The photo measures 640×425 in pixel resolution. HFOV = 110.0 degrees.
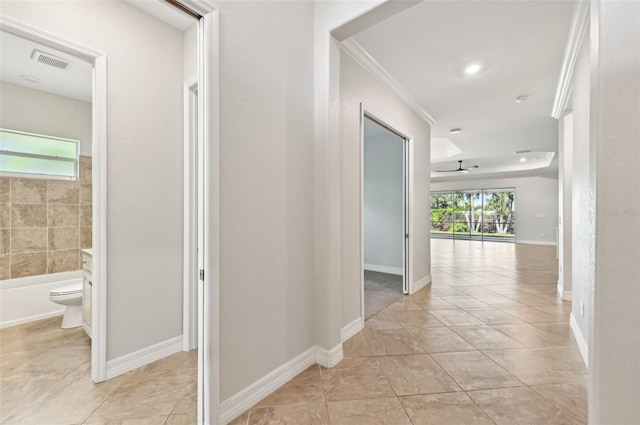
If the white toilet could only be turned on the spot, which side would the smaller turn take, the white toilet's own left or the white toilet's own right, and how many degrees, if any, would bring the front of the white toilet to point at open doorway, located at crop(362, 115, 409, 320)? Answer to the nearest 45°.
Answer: approximately 180°

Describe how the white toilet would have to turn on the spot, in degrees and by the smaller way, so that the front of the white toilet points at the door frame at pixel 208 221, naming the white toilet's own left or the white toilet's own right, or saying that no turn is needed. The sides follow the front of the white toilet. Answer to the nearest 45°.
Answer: approximately 90° to the white toilet's own left

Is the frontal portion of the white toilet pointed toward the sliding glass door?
no

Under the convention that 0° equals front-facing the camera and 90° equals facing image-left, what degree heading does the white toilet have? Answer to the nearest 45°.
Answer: approximately 90°

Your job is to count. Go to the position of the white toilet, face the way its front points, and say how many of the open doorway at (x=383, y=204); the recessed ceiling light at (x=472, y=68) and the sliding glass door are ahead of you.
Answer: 0

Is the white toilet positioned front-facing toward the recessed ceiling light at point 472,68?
no

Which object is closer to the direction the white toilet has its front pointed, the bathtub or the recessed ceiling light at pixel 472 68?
the bathtub
